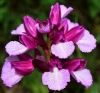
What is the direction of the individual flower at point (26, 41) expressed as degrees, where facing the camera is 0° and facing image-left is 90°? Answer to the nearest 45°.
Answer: approximately 90°

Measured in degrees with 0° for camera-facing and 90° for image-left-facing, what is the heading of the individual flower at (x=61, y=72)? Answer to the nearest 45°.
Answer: approximately 0°
